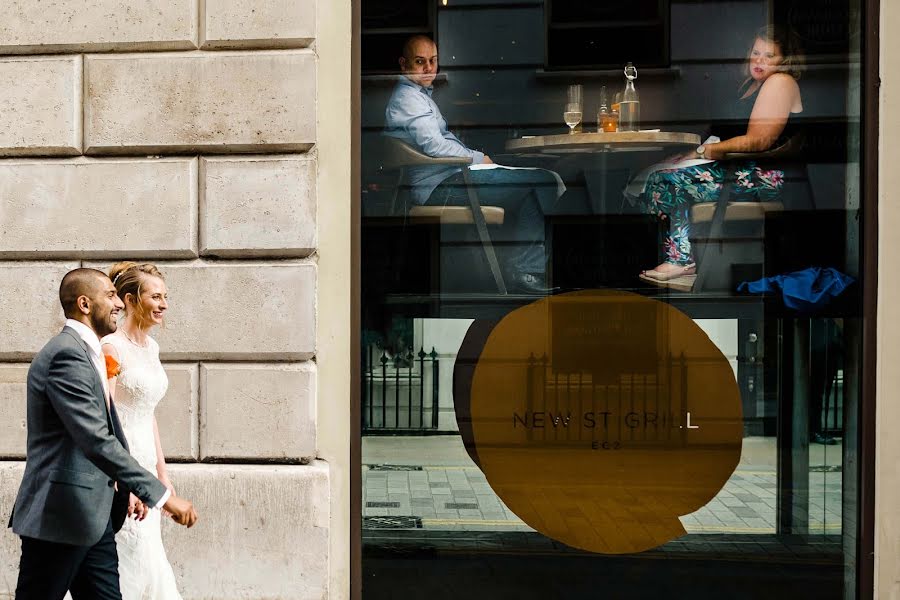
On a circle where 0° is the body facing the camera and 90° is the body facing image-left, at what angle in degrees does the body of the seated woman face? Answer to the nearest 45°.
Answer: approximately 90°

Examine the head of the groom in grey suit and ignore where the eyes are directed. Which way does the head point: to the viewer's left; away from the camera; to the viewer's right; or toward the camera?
to the viewer's right

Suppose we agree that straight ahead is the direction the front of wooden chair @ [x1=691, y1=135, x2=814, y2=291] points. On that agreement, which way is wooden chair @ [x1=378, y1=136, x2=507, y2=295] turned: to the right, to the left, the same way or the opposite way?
the opposite way

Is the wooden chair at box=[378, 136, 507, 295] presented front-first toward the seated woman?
yes

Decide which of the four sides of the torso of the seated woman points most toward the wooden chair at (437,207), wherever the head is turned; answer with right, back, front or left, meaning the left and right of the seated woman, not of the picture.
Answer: front

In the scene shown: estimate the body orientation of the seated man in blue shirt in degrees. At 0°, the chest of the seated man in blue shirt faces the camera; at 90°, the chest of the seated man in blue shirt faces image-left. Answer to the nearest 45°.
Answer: approximately 270°

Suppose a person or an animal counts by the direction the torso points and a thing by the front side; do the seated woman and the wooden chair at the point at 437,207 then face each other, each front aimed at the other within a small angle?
yes

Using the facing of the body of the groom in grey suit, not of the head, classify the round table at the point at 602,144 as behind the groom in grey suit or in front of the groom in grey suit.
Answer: in front

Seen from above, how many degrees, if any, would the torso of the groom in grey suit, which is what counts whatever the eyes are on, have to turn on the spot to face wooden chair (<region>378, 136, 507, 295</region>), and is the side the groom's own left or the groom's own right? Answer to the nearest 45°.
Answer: approximately 45° to the groom's own left

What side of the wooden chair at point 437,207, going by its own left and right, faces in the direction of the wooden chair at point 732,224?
front

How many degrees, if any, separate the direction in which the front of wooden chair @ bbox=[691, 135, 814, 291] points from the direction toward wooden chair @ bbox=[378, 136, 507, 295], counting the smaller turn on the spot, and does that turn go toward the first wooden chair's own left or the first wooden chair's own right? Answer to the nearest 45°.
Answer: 0° — it already faces it

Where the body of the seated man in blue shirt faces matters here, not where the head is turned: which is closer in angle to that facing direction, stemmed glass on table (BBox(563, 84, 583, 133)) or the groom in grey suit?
the stemmed glass on table

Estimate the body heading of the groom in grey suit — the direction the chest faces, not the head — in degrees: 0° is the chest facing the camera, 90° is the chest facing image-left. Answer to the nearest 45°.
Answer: approximately 270°

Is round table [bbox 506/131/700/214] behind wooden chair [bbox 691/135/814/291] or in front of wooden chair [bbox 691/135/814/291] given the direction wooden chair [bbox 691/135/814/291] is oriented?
in front

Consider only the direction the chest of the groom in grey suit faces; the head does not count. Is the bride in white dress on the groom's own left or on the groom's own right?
on the groom's own left

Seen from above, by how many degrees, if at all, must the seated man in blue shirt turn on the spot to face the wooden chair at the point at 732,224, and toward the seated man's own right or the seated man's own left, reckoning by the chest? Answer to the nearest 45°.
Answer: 0° — they already face it

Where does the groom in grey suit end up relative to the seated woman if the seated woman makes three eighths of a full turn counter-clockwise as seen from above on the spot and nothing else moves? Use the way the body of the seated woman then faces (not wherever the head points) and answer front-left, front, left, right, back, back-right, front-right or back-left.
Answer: right

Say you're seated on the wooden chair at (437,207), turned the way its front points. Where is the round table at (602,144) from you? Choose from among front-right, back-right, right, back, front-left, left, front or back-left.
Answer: front

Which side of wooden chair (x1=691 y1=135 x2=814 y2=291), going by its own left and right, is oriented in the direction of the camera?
left
